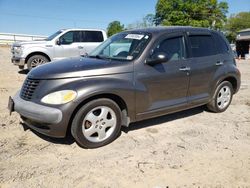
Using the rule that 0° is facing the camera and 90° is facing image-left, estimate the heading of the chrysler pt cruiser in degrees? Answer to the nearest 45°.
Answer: approximately 45°

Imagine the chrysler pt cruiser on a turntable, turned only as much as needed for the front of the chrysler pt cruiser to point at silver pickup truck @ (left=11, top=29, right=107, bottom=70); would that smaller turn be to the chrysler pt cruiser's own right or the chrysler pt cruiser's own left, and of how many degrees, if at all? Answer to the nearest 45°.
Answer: approximately 135° to the chrysler pt cruiser's own right
